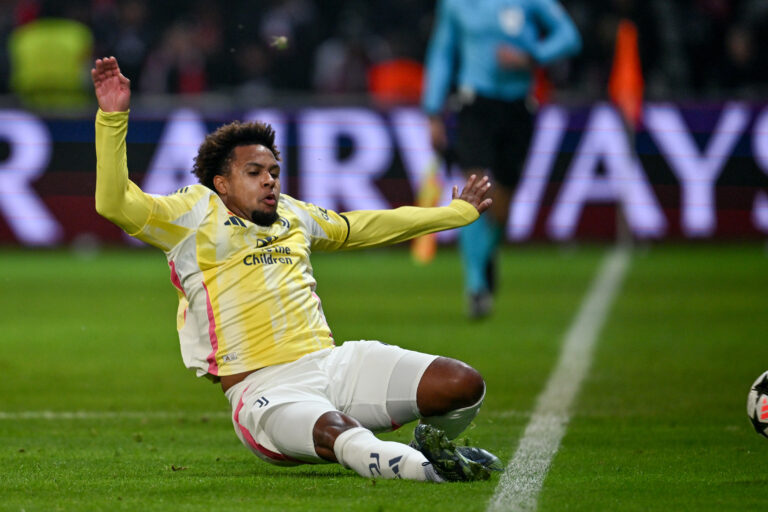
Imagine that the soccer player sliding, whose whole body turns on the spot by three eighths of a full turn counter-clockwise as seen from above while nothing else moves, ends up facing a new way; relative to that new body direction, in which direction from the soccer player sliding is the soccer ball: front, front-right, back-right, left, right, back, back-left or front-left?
right

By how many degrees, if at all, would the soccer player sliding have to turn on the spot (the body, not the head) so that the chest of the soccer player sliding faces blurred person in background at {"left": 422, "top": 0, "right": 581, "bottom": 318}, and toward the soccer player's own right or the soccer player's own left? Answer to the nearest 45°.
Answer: approximately 135° to the soccer player's own left

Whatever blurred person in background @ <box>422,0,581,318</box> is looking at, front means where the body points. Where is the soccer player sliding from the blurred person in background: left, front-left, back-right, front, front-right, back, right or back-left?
front

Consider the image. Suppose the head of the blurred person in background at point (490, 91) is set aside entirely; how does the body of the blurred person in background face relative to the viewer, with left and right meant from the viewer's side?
facing the viewer

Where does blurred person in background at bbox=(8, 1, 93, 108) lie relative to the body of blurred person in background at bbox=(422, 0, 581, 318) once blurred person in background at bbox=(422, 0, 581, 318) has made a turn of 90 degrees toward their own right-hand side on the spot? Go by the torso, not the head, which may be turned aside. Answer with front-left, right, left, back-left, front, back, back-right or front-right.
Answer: front-right

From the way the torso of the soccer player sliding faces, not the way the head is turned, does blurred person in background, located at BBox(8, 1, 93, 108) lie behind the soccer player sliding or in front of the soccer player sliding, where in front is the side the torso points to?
behind

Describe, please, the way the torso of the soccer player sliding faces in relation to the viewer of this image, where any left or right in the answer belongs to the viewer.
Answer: facing the viewer and to the right of the viewer

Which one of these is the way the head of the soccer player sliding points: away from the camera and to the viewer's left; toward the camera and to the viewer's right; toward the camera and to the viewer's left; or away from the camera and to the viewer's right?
toward the camera and to the viewer's right

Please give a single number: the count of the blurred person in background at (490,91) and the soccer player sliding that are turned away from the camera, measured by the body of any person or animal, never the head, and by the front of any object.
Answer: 0

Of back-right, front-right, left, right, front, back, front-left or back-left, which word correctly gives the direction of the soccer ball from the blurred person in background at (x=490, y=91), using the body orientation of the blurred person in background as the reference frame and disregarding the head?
front
